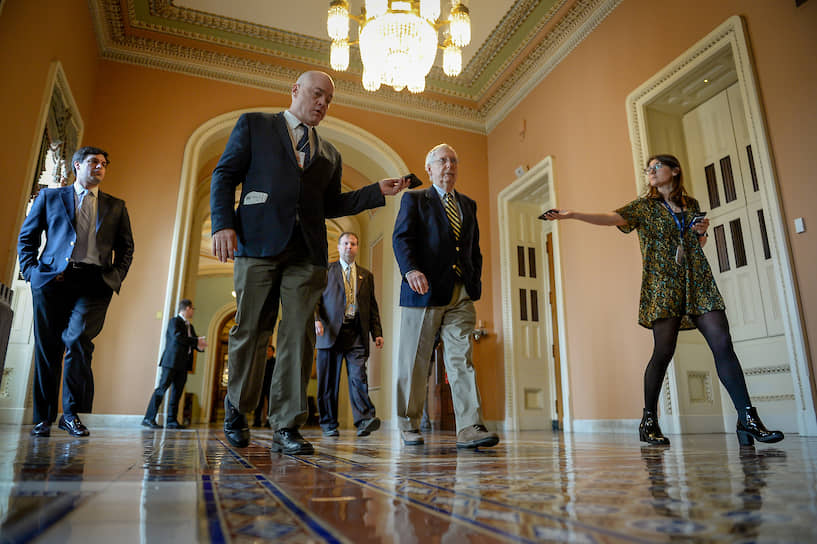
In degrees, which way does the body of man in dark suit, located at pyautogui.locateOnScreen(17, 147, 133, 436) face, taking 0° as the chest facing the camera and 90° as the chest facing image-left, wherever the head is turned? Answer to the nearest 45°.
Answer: approximately 0°

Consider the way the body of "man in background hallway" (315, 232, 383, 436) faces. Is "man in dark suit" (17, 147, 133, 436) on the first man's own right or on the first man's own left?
on the first man's own right

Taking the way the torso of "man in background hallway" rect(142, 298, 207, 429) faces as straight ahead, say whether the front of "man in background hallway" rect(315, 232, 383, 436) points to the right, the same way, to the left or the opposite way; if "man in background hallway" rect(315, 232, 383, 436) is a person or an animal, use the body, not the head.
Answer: to the right

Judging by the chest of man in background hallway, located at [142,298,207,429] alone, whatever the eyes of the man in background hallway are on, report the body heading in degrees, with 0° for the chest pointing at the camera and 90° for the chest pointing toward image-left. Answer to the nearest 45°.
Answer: approximately 270°
